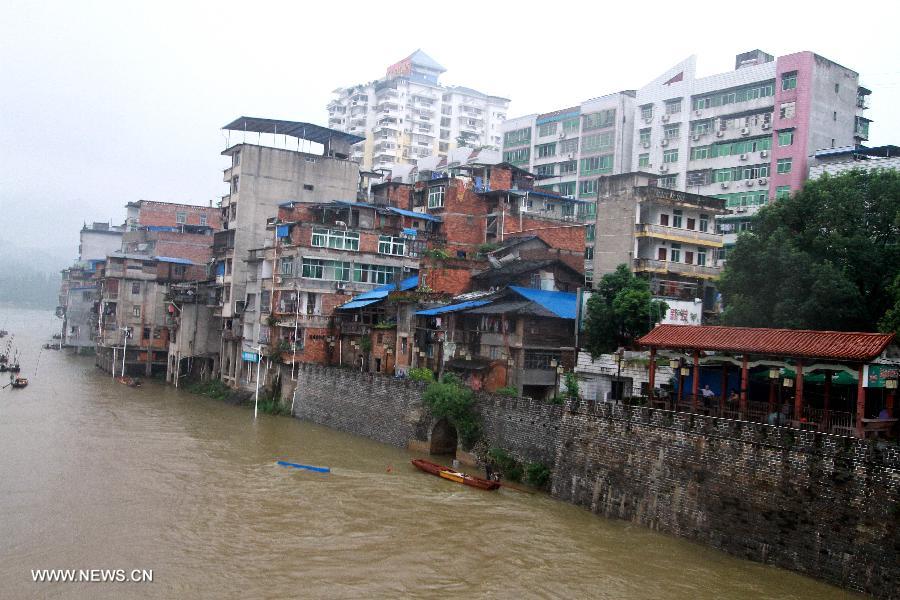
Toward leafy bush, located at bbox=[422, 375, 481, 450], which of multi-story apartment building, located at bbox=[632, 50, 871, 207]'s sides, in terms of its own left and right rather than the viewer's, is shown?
front

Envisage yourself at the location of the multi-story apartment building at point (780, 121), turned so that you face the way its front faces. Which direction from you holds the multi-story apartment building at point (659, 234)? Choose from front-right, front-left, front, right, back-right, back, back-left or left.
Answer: front

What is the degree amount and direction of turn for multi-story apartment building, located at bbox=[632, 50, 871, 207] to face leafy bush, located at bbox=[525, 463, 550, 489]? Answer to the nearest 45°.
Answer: approximately 45° to its left

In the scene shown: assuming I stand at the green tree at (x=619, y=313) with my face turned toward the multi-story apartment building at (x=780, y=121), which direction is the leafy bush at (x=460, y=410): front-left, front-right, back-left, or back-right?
back-left

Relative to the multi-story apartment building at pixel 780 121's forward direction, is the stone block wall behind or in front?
in front

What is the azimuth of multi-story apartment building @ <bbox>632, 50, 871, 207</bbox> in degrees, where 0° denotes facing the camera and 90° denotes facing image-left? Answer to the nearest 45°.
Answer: approximately 45°

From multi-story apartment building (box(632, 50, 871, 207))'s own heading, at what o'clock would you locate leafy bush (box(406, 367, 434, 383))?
The leafy bush is roughly at 12 o'clock from the multi-story apartment building.

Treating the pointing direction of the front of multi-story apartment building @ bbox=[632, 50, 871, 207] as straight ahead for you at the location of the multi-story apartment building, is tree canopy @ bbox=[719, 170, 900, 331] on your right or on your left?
on your left
